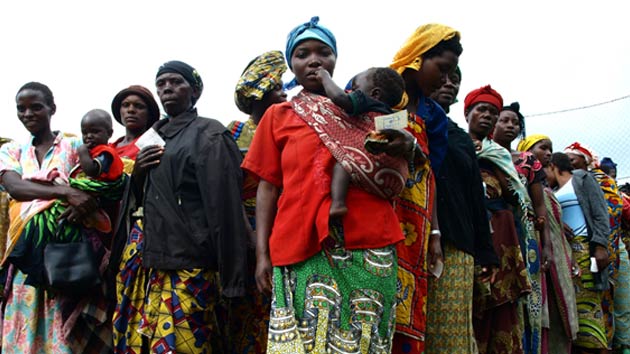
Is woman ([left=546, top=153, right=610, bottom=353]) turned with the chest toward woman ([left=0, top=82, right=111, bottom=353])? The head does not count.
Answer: yes

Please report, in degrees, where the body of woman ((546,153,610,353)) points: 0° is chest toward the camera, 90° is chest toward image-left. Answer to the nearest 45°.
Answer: approximately 45°

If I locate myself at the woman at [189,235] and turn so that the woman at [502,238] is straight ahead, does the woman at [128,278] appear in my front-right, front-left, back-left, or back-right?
back-left

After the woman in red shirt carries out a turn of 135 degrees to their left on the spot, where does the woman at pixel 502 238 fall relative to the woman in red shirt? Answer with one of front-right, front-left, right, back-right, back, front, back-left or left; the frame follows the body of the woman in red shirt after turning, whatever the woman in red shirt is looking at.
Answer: front
